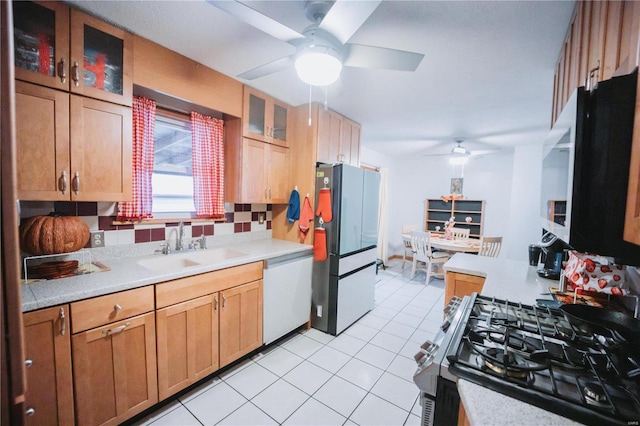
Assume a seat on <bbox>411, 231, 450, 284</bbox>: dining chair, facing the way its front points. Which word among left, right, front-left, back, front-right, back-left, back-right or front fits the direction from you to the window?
back

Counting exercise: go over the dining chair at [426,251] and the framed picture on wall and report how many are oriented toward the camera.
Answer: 1

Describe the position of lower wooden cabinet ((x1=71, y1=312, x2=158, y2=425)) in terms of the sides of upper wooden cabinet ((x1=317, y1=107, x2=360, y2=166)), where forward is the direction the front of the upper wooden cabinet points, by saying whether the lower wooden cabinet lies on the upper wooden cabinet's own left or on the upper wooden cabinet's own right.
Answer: on the upper wooden cabinet's own right

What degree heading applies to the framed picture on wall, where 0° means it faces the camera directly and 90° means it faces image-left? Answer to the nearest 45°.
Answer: approximately 0°

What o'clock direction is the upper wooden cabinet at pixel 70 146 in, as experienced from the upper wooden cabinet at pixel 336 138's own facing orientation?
the upper wooden cabinet at pixel 70 146 is roughly at 3 o'clock from the upper wooden cabinet at pixel 336 138.

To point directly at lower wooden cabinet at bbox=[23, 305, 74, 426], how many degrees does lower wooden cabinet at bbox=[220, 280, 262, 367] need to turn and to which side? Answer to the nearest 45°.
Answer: approximately 90° to its right

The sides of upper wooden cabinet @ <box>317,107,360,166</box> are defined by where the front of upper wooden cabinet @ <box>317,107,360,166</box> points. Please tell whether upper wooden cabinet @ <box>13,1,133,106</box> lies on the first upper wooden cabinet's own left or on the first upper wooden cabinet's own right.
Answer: on the first upper wooden cabinet's own right

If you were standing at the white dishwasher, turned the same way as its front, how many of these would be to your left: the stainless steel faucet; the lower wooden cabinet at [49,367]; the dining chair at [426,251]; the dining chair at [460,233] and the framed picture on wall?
3
